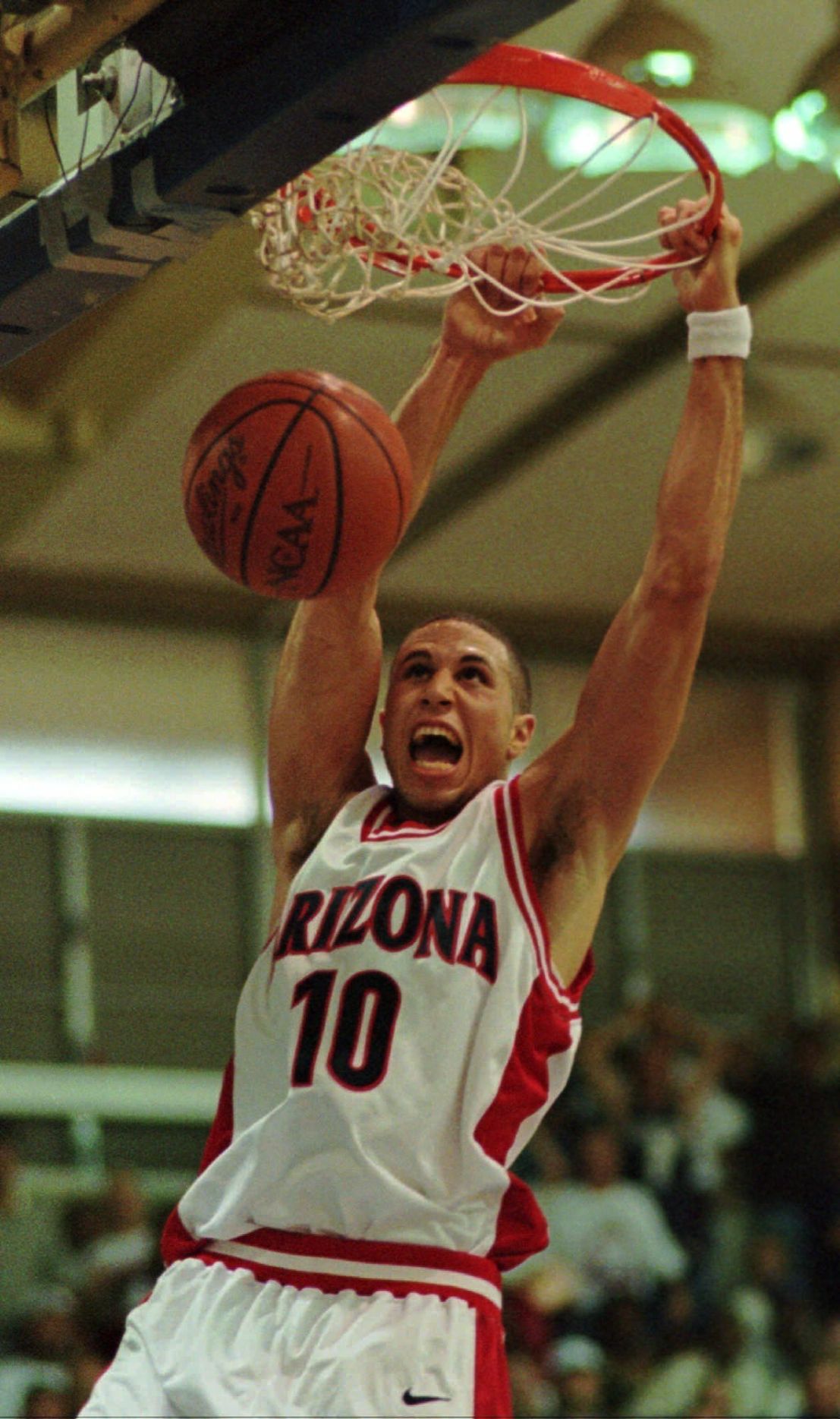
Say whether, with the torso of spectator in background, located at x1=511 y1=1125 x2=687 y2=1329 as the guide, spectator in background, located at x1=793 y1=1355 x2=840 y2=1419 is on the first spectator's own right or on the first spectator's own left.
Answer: on the first spectator's own left

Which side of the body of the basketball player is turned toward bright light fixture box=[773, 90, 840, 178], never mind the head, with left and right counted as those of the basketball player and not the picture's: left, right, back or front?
back

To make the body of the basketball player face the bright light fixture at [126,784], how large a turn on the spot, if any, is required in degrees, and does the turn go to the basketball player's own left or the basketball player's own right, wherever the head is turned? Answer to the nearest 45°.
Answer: approximately 135° to the basketball player's own right

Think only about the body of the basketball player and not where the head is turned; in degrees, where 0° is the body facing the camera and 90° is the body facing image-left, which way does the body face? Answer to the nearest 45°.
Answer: approximately 45°

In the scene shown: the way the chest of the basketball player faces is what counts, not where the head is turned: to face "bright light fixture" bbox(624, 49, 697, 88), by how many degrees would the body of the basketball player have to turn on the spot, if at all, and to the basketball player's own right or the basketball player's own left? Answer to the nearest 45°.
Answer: approximately 135° to the basketball player's own right

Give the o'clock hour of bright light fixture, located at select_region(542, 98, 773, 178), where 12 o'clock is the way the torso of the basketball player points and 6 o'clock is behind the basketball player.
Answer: The bright light fixture is roughly at 5 o'clock from the basketball player.

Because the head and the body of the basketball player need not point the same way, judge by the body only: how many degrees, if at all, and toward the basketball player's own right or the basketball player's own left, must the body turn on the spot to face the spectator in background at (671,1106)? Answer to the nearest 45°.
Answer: approximately 135° to the basketball player's own right

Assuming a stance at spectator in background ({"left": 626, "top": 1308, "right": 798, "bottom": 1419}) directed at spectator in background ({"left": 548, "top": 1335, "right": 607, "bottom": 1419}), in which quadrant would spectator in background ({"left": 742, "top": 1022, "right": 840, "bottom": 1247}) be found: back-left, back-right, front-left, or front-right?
back-right
